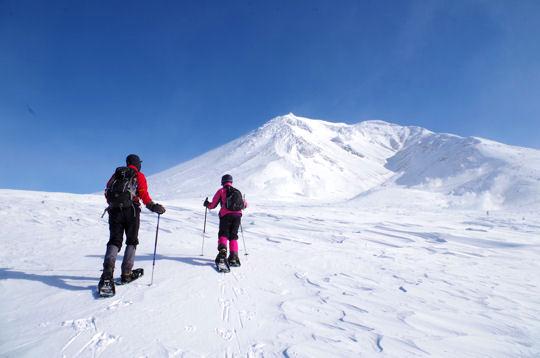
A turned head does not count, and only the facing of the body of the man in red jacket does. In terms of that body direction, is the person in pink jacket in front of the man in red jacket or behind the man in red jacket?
in front

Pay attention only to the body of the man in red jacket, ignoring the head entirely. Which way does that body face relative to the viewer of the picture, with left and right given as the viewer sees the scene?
facing away from the viewer and to the right of the viewer
